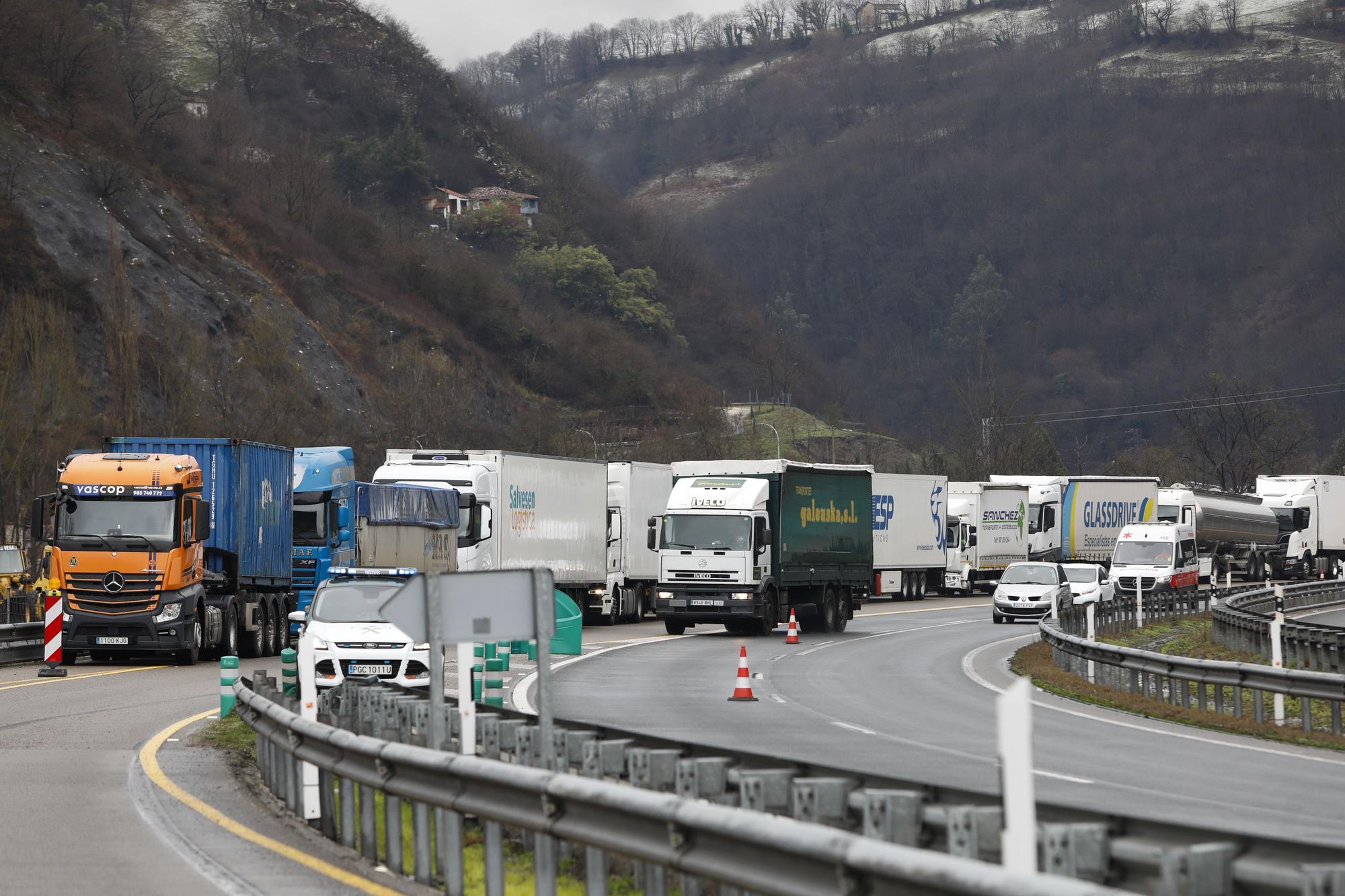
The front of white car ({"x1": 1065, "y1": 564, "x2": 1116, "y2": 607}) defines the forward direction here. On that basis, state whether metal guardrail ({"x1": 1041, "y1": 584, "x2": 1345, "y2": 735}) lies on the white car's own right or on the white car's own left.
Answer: on the white car's own left

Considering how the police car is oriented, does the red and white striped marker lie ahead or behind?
behind

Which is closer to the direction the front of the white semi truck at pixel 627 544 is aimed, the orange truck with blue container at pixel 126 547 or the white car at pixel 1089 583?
the orange truck with blue container

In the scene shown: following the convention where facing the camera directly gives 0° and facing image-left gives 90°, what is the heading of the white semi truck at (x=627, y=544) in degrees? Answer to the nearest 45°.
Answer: approximately 45°

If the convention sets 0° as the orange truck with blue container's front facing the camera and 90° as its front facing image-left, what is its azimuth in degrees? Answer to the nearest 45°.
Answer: approximately 0°

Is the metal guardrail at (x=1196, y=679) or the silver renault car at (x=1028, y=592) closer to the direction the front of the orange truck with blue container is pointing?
the metal guardrail

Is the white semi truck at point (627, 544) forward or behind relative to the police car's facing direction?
behind

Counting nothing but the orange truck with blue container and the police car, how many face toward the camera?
2
